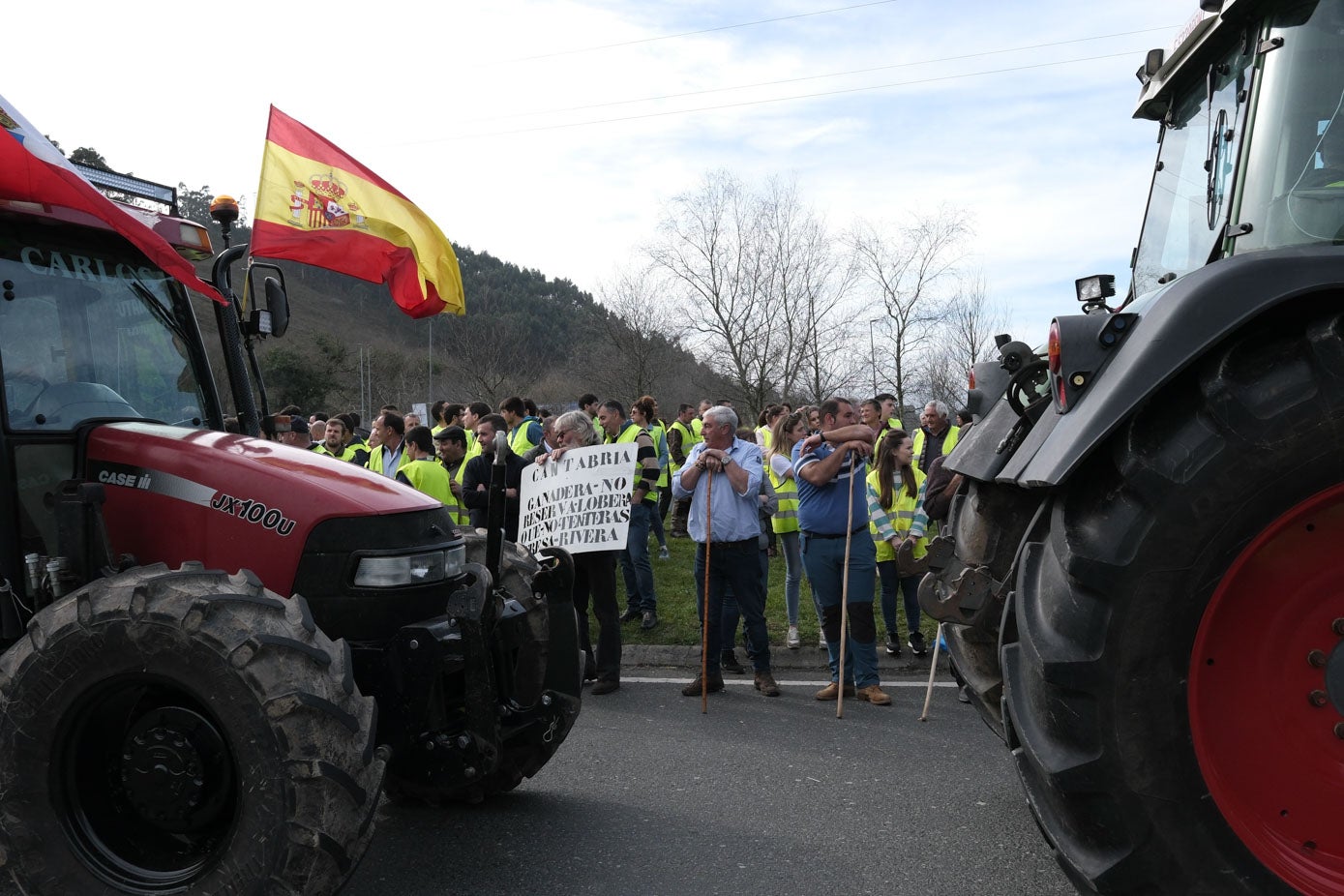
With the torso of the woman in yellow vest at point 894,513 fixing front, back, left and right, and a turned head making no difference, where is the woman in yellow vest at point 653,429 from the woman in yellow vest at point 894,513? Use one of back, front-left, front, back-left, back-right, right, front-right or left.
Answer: back-right

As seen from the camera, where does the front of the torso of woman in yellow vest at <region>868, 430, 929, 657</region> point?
toward the camera

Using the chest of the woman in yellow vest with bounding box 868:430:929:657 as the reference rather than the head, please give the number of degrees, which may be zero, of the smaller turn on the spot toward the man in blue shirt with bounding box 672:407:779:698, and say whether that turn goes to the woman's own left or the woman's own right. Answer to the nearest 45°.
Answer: approximately 45° to the woman's own right

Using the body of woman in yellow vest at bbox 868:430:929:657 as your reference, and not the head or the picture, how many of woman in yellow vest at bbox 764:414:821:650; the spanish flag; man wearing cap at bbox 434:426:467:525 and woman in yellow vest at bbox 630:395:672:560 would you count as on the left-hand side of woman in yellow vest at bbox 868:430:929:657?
0

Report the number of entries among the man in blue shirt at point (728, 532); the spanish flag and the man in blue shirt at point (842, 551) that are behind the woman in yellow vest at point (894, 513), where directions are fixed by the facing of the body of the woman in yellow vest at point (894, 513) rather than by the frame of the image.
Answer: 0

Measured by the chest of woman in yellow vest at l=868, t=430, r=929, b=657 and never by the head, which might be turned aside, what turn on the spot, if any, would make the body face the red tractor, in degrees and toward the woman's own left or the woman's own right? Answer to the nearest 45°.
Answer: approximately 45° to the woman's own right

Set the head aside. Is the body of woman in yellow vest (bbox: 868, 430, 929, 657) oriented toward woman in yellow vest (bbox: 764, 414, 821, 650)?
no

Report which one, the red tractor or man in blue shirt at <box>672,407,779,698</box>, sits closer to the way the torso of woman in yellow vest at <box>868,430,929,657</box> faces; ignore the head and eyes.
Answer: the red tractor

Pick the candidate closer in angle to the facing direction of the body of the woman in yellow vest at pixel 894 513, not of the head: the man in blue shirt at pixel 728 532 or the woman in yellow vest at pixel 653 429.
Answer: the man in blue shirt

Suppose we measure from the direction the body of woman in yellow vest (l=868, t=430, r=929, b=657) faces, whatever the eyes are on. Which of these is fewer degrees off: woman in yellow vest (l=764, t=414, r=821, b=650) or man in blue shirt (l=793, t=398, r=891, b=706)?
the man in blue shirt

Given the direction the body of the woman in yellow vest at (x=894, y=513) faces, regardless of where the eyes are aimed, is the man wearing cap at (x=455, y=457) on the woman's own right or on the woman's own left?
on the woman's own right

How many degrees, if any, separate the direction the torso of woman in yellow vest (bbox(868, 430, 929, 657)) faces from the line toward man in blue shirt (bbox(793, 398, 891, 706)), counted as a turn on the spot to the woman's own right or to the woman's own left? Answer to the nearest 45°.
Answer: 0° — they already face them

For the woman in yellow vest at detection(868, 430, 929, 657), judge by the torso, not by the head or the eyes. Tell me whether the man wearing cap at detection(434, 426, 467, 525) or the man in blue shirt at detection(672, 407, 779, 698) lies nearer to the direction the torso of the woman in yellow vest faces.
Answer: the man in blue shirt

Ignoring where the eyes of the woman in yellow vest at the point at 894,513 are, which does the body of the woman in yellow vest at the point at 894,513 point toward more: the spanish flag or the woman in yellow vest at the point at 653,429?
the spanish flag

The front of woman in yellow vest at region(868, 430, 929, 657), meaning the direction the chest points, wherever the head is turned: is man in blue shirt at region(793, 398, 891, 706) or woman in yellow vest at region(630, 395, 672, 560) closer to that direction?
the man in blue shirt

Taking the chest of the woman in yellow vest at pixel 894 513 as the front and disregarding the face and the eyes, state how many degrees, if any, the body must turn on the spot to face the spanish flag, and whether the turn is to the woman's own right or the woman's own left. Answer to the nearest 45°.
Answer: approximately 45° to the woman's own right
